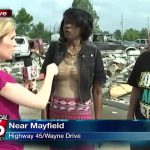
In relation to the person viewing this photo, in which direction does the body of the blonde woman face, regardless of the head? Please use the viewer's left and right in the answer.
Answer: facing to the right of the viewer

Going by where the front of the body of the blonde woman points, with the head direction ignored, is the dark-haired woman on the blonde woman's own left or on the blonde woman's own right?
on the blonde woman's own left

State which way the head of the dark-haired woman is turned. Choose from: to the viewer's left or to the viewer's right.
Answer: to the viewer's left

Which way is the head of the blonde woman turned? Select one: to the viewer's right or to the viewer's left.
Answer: to the viewer's right
